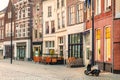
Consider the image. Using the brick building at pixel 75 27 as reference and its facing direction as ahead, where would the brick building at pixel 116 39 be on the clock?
the brick building at pixel 116 39 is roughly at 10 o'clock from the brick building at pixel 75 27.

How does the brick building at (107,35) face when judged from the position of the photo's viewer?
facing the viewer and to the left of the viewer

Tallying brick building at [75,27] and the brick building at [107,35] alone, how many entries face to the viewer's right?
0

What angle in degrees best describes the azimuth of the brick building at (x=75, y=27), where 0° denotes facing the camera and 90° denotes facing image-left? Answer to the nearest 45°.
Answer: approximately 45°
